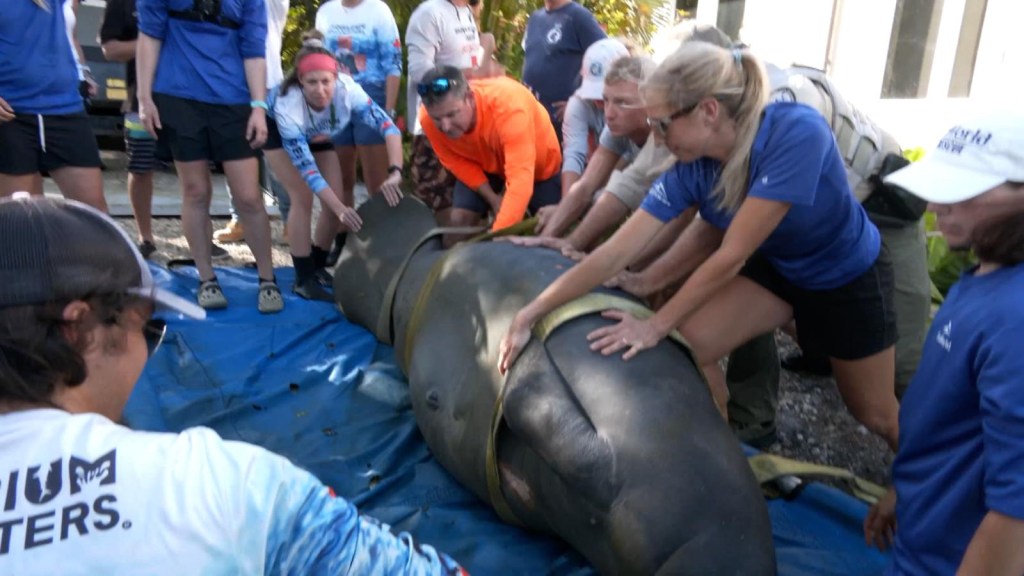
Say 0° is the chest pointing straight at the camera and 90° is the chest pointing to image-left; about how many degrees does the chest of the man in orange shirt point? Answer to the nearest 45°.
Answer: approximately 45°

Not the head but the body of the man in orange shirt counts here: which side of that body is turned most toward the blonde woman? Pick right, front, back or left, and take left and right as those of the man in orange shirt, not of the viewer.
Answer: left

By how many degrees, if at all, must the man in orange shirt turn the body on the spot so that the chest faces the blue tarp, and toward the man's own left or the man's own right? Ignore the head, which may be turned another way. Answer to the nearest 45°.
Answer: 0° — they already face it

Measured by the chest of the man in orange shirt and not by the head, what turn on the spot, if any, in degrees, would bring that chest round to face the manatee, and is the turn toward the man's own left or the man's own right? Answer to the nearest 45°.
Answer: approximately 45° to the man's own left

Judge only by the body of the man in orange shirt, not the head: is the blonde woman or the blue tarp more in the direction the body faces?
the blue tarp
